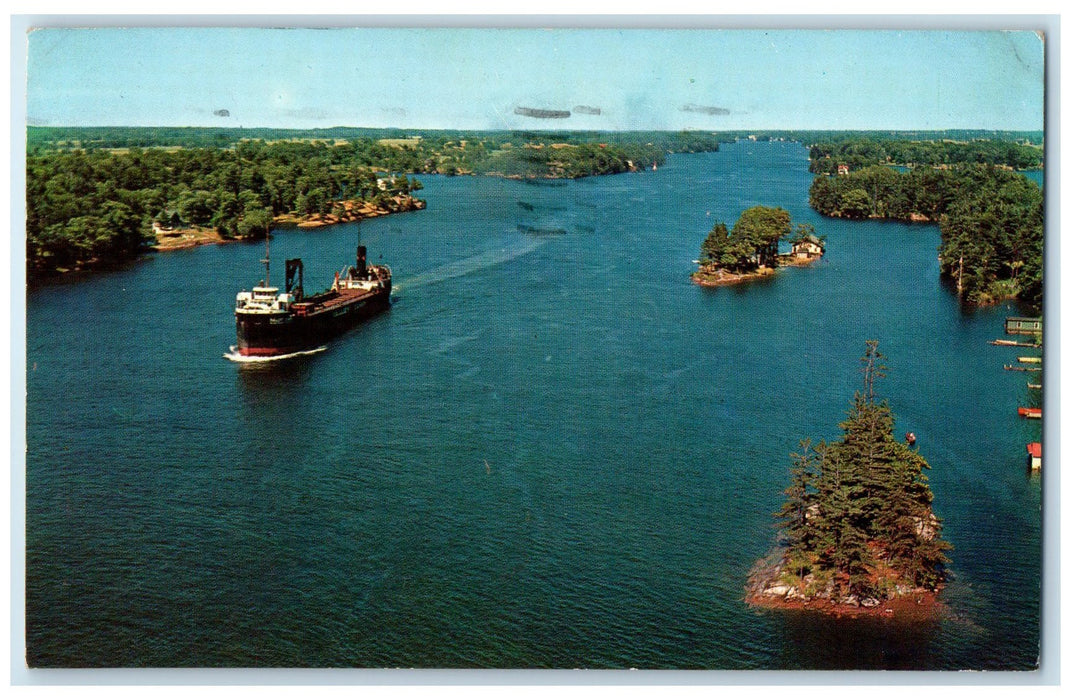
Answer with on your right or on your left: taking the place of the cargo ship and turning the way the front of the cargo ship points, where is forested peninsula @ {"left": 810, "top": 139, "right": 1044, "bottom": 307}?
on your left

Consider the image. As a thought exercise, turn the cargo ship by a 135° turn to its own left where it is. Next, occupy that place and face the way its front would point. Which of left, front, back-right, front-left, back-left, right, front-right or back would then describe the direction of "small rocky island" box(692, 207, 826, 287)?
front

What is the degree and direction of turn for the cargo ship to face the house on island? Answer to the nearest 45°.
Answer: approximately 135° to its left

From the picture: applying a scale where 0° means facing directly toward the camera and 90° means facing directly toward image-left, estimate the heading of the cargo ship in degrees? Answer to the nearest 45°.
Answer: approximately 45°
